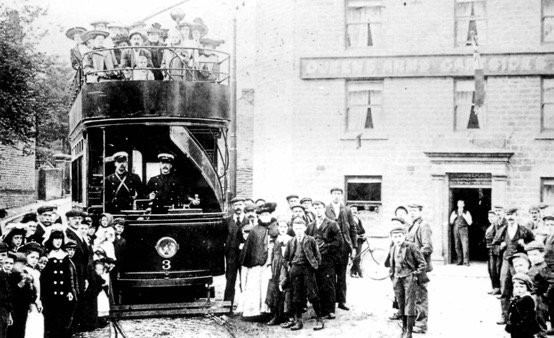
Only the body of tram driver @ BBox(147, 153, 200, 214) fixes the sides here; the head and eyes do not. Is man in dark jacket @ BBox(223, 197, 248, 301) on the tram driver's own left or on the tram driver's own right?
on the tram driver's own left

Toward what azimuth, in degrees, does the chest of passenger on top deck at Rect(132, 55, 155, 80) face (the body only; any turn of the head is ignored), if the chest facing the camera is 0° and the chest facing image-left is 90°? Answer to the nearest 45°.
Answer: approximately 0°

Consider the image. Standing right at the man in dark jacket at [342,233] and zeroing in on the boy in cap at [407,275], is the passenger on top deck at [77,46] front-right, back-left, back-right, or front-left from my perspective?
back-right

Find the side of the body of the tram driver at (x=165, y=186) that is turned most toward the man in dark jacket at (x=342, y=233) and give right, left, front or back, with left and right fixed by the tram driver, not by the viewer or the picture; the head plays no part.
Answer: left

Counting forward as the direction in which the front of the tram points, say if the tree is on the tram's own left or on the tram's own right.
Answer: on the tram's own right

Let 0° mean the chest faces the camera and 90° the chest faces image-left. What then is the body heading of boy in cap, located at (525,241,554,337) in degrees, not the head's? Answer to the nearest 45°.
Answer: approximately 45°
